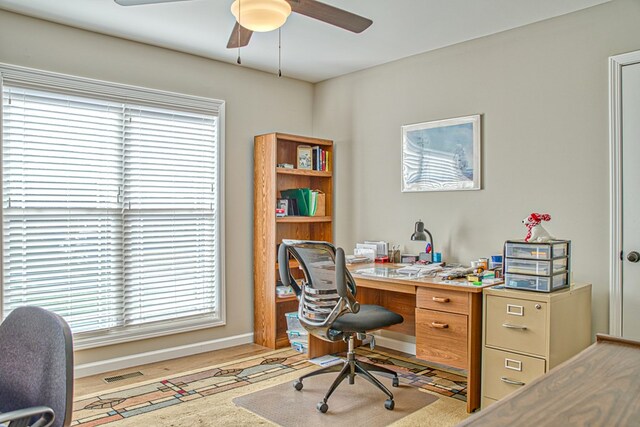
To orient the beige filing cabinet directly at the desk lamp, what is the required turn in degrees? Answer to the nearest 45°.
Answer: approximately 90° to its right

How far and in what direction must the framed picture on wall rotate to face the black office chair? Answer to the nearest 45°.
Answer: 0° — it already faces it

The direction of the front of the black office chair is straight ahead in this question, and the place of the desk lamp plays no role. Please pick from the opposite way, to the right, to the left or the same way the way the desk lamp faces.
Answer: the opposite way

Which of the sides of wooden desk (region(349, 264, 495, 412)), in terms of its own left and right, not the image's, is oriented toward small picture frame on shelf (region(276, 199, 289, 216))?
right

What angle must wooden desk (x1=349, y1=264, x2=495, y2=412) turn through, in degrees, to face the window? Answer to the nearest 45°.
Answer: approximately 45° to its right

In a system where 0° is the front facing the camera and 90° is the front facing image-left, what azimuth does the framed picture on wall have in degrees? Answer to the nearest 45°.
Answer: approximately 45°

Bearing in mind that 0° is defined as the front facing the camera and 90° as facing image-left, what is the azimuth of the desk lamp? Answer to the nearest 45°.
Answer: approximately 45°

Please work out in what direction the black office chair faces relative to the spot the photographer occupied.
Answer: facing away from the viewer and to the right of the viewer

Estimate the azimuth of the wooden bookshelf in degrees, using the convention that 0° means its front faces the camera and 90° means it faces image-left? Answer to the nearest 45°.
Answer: approximately 315°

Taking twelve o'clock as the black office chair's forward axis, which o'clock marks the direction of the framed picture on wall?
The framed picture on wall is roughly at 12 o'clock from the black office chair.
